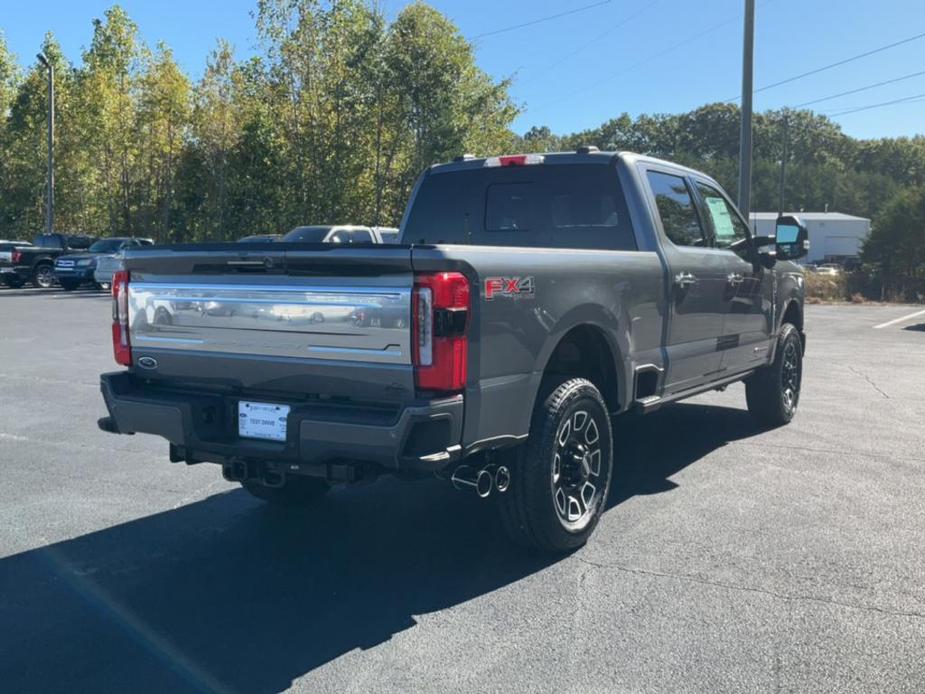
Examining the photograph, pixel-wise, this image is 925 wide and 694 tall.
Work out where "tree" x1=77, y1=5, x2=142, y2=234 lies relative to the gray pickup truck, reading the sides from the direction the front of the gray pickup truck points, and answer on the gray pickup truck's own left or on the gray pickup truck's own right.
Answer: on the gray pickup truck's own left

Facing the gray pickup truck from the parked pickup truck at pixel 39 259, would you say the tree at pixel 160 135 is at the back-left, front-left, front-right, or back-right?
back-left

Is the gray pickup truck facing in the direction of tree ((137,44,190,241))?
no

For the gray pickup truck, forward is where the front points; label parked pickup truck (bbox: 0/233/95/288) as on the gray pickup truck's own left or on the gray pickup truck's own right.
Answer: on the gray pickup truck's own left

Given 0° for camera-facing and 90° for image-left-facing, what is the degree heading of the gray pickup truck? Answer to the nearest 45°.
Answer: approximately 225°

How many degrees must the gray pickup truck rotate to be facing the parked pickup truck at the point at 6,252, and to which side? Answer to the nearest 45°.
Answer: approximately 90° to its left

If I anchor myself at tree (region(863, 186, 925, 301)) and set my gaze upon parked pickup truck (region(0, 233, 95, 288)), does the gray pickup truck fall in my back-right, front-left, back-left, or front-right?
front-left

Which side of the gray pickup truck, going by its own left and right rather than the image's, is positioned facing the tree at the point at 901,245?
front
